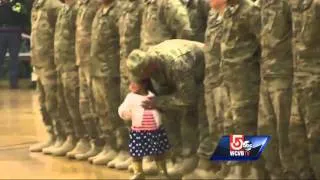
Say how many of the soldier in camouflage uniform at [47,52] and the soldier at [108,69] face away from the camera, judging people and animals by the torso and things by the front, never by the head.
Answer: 0

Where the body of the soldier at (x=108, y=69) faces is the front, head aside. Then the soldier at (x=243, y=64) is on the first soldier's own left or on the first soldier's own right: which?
on the first soldier's own left

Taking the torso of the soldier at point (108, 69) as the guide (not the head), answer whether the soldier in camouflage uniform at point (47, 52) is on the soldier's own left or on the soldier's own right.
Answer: on the soldier's own right

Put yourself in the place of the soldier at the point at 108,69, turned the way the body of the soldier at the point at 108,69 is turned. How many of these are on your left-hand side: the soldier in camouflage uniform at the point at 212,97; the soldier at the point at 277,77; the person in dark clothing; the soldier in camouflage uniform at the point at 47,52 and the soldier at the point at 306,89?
3

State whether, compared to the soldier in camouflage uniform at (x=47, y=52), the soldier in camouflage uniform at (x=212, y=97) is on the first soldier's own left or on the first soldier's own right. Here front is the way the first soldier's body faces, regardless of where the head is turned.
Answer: on the first soldier's own left

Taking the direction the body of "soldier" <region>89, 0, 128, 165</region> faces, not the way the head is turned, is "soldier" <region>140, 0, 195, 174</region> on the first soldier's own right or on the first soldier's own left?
on the first soldier's own left

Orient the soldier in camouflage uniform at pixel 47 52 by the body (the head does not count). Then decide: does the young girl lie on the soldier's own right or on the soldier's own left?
on the soldier's own left

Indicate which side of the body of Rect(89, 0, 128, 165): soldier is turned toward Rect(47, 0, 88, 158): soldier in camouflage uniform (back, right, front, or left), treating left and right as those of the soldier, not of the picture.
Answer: right
